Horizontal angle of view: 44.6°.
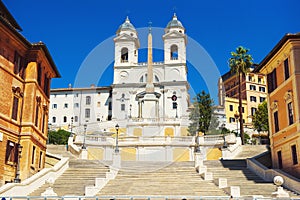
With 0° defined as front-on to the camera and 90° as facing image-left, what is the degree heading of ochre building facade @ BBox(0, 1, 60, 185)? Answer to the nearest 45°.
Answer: approximately 315°

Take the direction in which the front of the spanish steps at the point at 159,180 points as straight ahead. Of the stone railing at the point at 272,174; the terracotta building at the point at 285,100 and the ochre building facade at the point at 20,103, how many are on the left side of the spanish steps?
2

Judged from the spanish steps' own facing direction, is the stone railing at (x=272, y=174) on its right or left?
on its left

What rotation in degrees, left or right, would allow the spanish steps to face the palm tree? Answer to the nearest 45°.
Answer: approximately 135° to its left

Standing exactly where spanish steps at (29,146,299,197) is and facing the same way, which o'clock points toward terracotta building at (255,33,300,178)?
The terracotta building is roughly at 9 o'clock from the spanish steps.

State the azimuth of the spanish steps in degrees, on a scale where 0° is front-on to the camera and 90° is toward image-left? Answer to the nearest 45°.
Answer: approximately 0°

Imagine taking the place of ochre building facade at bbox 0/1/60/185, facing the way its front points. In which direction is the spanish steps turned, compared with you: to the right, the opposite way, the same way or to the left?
to the right

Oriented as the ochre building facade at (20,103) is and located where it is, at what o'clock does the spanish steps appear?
The spanish steps is roughly at 11 o'clock from the ochre building facade.

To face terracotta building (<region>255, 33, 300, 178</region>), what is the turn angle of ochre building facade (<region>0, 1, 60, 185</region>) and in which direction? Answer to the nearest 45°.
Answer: approximately 45° to its left

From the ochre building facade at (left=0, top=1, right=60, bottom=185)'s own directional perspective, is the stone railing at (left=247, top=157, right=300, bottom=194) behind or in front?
in front

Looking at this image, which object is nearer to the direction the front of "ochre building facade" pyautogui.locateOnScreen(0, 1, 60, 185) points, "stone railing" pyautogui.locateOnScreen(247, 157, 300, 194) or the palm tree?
the stone railing

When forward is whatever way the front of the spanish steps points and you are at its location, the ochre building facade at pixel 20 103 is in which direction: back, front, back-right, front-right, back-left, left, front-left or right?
right

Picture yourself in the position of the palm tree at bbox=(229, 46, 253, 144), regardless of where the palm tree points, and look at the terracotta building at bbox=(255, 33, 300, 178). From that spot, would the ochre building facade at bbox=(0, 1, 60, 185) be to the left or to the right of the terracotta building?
right
